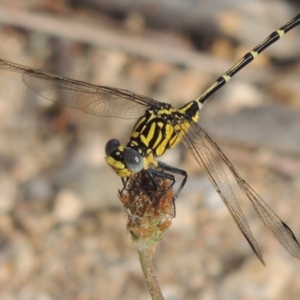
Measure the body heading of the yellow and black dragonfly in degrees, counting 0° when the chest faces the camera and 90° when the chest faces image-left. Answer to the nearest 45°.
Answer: approximately 45°
